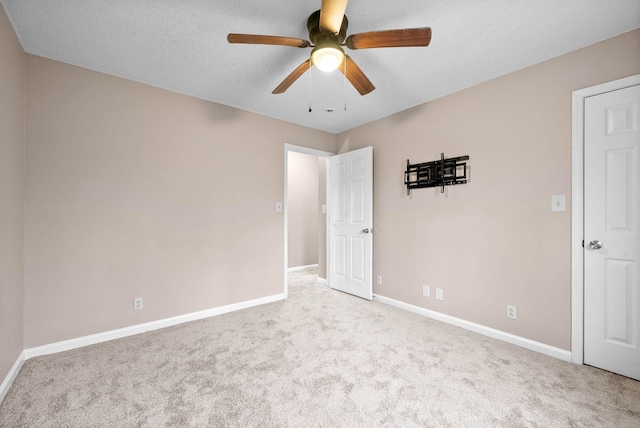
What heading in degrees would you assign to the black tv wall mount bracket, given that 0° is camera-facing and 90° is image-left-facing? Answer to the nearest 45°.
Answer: approximately 45°

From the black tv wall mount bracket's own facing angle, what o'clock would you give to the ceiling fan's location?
The ceiling fan is roughly at 11 o'clock from the black tv wall mount bracket.

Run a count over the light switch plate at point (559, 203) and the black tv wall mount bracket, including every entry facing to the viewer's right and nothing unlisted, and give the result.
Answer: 0

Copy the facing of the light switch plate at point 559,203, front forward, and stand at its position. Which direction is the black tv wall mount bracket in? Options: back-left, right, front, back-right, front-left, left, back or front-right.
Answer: right

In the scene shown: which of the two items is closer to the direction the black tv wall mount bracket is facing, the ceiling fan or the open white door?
the ceiling fan

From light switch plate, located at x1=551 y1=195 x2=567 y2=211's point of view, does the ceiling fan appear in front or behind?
in front

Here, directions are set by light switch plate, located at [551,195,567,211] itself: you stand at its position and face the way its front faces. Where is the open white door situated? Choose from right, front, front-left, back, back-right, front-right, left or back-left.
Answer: right

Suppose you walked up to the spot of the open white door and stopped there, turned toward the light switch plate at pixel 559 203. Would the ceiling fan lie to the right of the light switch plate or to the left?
right
